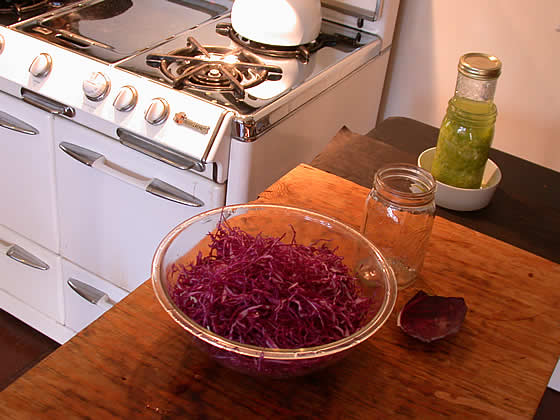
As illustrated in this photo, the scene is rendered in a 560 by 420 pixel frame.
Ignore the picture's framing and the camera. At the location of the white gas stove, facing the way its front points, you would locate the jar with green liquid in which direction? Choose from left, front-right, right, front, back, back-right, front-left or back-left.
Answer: left

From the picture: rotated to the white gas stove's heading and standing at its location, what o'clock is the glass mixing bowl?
The glass mixing bowl is roughly at 10 o'clock from the white gas stove.

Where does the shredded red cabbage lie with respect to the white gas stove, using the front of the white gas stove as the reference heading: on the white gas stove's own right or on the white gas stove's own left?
on the white gas stove's own left

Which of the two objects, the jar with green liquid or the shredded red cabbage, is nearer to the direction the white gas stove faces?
the shredded red cabbage

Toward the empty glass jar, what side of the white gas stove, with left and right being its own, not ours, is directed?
left

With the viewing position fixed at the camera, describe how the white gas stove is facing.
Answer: facing the viewer and to the left of the viewer

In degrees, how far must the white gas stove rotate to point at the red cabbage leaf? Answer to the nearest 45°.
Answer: approximately 90° to its left
